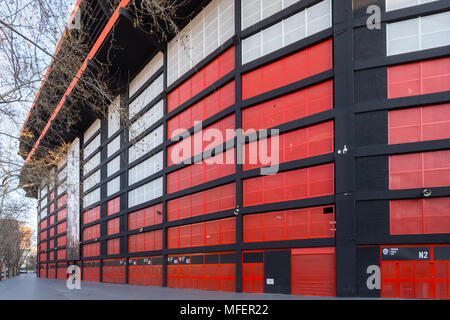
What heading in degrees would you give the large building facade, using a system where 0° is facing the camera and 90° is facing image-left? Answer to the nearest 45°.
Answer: approximately 45°
